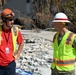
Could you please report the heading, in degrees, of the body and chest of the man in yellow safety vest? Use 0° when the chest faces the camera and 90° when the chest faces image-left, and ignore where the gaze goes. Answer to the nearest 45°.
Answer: approximately 45°
